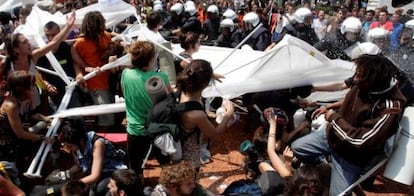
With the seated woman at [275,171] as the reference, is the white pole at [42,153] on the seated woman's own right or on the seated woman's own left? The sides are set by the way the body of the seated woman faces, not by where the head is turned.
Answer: on the seated woman's own left

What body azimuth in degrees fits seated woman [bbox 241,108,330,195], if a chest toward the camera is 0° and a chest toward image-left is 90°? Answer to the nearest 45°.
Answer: approximately 225°

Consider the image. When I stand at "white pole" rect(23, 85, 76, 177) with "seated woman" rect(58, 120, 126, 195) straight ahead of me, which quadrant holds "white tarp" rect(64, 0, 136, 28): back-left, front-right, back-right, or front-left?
back-left

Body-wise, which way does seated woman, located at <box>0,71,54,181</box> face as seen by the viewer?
to the viewer's right

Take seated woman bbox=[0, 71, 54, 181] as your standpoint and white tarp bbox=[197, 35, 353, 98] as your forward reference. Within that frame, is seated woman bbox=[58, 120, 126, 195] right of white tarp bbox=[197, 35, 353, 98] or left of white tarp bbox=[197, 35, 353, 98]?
right

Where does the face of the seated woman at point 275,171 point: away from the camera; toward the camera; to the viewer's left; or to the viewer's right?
away from the camera

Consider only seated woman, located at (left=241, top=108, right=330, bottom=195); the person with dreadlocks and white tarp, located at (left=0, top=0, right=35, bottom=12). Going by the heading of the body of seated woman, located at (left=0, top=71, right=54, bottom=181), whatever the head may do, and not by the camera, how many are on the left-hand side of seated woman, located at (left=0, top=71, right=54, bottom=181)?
1
